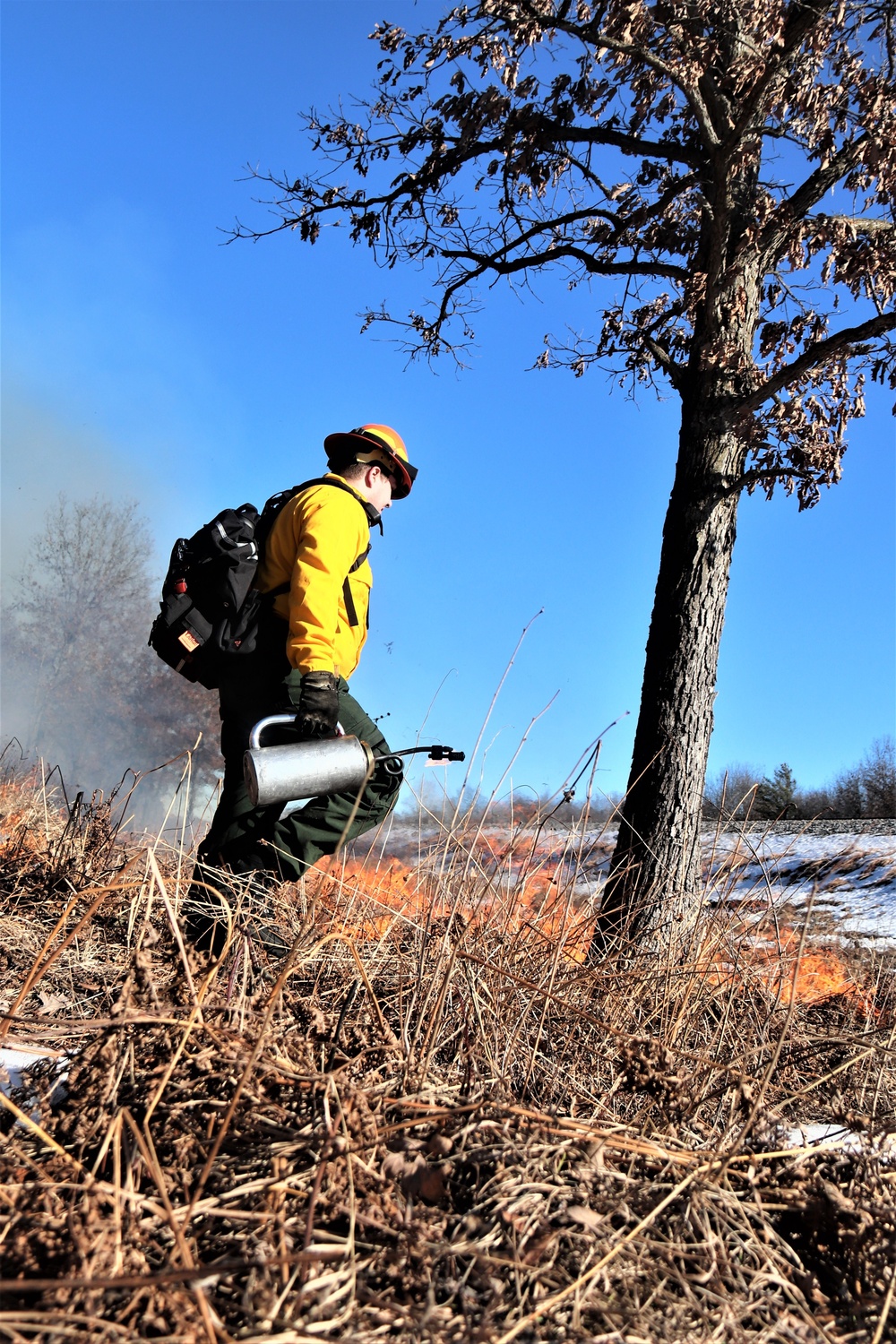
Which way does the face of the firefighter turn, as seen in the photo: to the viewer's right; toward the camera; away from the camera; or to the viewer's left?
to the viewer's right

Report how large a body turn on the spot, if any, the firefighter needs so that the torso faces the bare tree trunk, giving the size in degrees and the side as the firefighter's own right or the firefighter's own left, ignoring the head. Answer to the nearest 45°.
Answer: approximately 45° to the firefighter's own left

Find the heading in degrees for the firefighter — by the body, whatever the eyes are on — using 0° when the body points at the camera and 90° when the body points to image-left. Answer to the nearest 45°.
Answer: approximately 270°

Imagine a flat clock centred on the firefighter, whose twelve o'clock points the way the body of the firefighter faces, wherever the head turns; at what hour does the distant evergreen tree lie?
The distant evergreen tree is roughly at 10 o'clock from the firefighter.

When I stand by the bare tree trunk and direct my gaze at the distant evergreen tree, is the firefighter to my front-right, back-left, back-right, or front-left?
back-left

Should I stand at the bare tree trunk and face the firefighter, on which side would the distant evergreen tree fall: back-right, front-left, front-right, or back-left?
back-right
